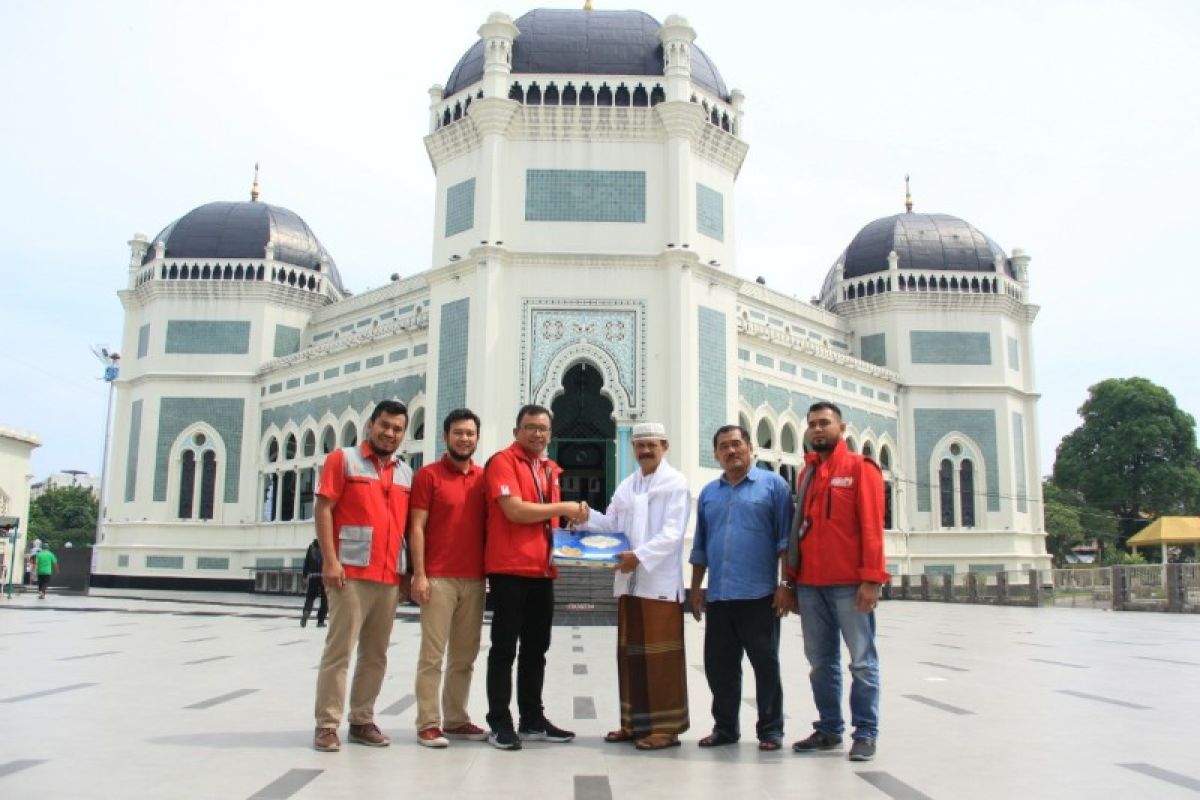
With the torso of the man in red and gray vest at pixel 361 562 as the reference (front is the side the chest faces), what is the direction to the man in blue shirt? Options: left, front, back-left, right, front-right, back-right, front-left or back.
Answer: front-left

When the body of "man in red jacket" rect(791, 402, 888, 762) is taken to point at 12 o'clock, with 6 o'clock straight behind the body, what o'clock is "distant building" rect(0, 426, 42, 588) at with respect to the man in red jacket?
The distant building is roughly at 3 o'clock from the man in red jacket.

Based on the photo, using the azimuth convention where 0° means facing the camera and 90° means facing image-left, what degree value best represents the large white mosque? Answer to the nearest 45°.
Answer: approximately 0°

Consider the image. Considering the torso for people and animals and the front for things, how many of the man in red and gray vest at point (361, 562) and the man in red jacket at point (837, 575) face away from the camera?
0

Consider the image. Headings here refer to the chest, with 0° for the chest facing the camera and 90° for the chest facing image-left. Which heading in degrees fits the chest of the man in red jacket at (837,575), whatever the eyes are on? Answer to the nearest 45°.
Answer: approximately 45°

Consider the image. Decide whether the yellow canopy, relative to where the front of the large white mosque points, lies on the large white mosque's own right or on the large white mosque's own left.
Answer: on the large white mosque's own left

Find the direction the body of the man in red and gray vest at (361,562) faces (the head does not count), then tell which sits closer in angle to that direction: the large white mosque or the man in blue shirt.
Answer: the man in blue shirt

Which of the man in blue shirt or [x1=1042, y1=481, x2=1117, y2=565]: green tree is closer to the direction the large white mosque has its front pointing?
the man in blue shirt

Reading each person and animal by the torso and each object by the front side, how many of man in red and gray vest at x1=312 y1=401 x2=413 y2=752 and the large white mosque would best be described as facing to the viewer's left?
0

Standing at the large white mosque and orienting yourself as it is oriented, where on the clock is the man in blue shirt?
The man in blue shirt is roughly at 12 o'clock from the large white mosque.

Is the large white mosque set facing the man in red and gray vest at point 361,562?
yes

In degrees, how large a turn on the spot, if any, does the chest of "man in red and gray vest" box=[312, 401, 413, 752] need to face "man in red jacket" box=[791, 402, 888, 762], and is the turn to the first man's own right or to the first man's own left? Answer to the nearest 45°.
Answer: approximately 45° to the first man's own left
